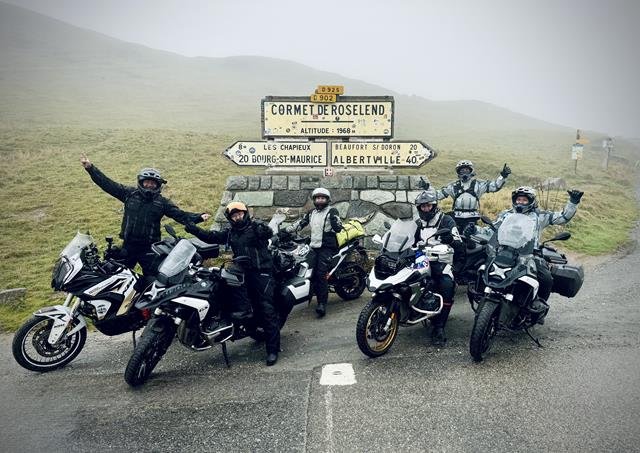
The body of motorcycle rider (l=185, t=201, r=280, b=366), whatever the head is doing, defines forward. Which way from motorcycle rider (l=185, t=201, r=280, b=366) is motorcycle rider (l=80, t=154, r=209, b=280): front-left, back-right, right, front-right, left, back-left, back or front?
right

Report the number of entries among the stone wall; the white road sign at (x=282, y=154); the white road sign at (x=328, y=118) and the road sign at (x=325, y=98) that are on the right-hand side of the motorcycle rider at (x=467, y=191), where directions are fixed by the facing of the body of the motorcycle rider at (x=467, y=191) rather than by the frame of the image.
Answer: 4

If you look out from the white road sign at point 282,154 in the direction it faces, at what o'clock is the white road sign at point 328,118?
the white road sign at point 328,118 is roughly at 9 o'clock from the white road sign at point 282,154.

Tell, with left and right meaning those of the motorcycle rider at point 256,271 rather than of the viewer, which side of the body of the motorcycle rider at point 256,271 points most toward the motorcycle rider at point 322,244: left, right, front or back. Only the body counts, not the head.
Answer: back

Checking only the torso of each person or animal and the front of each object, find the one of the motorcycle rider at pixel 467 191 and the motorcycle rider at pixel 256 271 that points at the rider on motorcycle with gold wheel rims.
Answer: the motorcycle rider at pixel 467 191

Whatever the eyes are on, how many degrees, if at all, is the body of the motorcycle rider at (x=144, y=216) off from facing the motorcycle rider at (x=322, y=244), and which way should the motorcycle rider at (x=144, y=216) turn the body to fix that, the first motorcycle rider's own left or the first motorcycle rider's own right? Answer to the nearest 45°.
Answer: approximately 90° to the first motorcycle rider's own left

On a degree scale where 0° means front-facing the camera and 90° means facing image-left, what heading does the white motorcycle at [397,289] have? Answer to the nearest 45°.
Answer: approximately 45°

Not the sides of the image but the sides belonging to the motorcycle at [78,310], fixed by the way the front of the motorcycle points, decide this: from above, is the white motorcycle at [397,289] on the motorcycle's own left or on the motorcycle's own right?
on the motorcycle's own left

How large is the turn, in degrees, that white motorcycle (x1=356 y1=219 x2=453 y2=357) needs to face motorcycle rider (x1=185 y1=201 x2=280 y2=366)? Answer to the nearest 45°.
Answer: approximately 45° to its right
